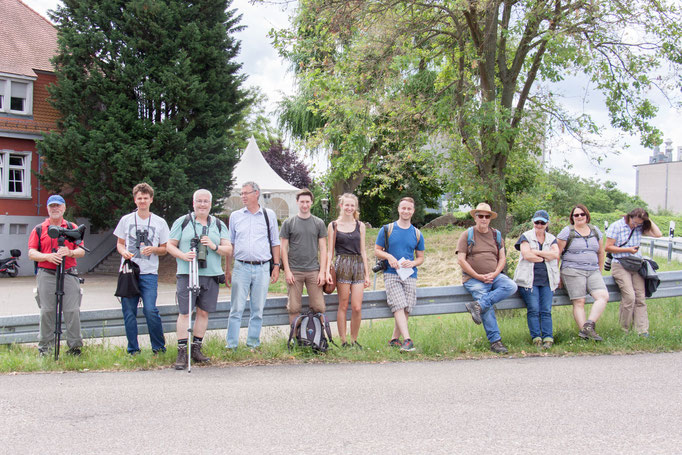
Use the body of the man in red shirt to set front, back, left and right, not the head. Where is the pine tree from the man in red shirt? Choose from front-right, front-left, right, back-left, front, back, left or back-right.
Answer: back

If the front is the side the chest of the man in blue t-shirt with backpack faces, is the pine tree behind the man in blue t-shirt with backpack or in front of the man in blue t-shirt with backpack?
behind

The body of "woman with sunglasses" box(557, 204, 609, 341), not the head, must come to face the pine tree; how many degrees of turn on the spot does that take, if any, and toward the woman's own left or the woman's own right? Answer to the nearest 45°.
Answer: approximately 135° to the woman's own right

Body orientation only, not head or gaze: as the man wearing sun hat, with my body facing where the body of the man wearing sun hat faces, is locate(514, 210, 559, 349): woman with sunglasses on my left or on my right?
on my left

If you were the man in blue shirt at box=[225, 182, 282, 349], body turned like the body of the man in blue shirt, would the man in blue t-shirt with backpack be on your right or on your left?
on your left

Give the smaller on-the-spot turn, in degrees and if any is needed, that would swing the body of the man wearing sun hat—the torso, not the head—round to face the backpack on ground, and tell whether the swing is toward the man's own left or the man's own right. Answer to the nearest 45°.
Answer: approximately 45° to the man's own right

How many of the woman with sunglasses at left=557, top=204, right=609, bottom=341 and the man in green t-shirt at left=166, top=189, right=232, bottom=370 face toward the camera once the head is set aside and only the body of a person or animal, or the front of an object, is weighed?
2

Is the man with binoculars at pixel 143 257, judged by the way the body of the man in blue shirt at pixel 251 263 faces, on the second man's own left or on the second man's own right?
on the second man's own right
